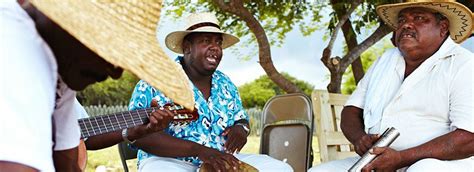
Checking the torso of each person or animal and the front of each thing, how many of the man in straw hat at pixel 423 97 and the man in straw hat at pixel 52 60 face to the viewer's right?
1

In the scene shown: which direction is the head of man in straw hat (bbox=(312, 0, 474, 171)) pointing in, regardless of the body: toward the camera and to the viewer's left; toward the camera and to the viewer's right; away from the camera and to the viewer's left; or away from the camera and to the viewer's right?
toward the camera and to the viewer's left

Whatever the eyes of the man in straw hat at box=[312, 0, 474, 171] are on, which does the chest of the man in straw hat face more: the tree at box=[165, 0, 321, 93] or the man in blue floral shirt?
the man in blue floral shirt

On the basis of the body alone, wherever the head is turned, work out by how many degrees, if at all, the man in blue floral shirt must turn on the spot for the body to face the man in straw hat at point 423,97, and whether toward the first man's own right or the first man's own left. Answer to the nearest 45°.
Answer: approximately 45° to the first man's own left

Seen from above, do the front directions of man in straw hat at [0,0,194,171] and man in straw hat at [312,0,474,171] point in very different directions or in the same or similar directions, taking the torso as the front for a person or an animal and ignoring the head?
very different directions

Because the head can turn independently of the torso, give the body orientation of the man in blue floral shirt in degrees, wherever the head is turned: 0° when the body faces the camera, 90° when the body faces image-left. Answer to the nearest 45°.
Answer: approximately 315°

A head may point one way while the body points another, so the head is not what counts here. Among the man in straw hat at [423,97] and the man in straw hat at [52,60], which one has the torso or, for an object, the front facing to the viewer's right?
the man in straw hat at [52,60]

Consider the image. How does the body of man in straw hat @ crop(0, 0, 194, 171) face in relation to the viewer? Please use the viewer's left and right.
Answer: facing to the right of the viewer
